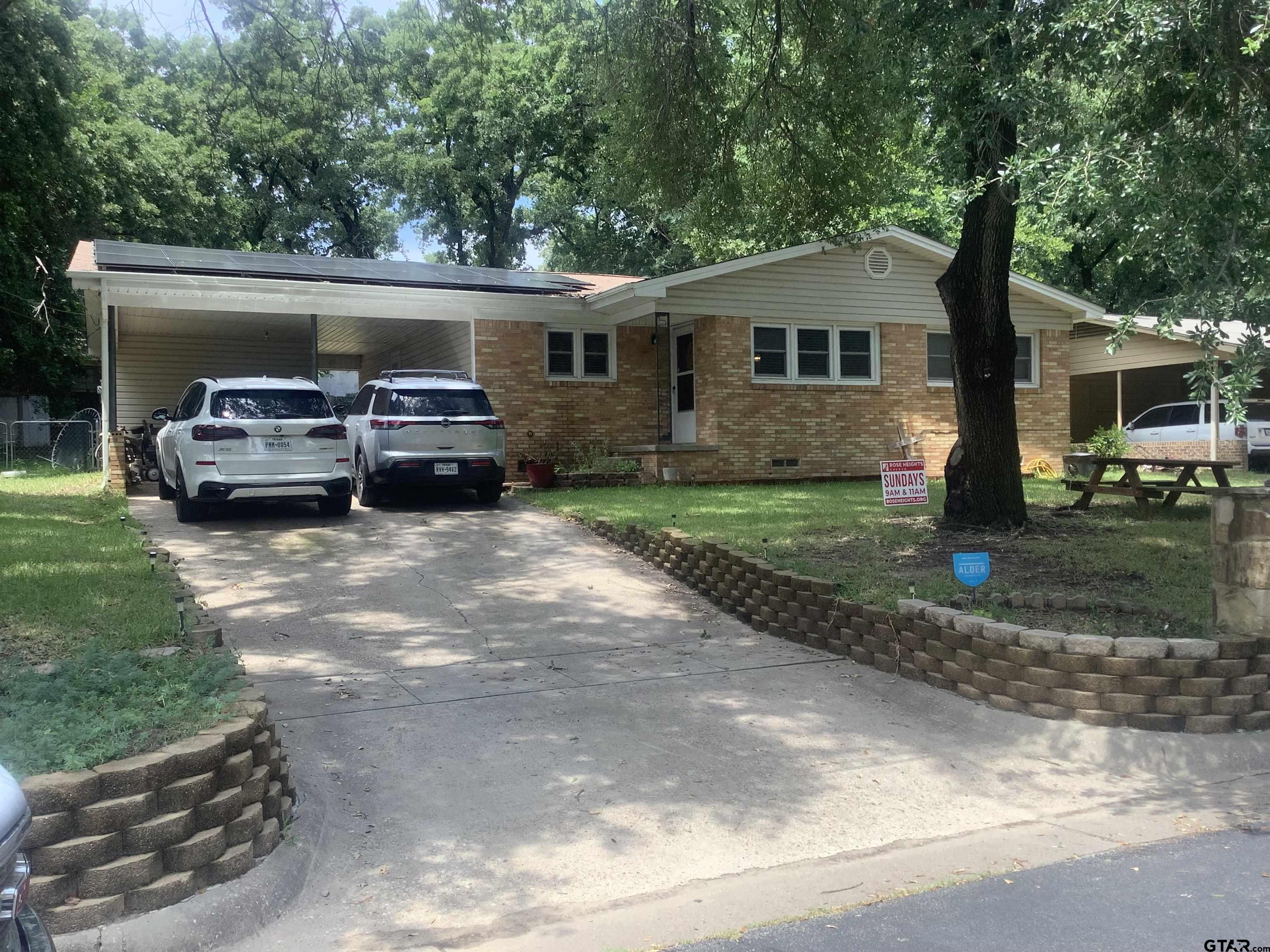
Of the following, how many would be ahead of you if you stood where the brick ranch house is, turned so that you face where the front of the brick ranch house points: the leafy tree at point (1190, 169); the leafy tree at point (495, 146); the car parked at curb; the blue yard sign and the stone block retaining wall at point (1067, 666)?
4

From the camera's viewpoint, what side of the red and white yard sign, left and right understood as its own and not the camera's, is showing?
front

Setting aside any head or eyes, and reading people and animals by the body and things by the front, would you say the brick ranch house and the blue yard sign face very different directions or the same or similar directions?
same or similar directions

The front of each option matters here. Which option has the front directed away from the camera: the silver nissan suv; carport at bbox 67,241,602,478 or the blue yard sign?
the silver nissan suv

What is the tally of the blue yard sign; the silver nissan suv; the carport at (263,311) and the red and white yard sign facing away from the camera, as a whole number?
1

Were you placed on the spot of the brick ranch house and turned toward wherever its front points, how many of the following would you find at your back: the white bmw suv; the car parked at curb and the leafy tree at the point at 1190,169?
0

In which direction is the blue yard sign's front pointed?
toward the camera

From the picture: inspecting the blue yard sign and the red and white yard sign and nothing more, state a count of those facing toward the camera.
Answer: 2

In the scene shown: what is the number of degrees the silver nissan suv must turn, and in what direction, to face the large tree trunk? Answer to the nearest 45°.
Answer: approximately 135° to its right

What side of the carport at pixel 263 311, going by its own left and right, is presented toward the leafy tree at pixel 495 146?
back

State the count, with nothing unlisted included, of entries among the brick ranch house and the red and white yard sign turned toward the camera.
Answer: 2

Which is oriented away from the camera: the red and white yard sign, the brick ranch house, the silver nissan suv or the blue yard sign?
the silver nissan suv

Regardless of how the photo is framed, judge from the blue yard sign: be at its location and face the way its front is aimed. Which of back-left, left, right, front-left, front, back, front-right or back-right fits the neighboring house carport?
back

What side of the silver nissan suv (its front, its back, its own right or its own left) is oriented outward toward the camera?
back

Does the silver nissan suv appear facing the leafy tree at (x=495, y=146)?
yes

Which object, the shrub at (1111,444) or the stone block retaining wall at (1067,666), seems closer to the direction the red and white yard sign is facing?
the stone block retaining wall

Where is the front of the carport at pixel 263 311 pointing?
toward the camera

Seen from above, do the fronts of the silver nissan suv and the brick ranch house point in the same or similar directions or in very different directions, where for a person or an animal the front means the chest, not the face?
very different directions
